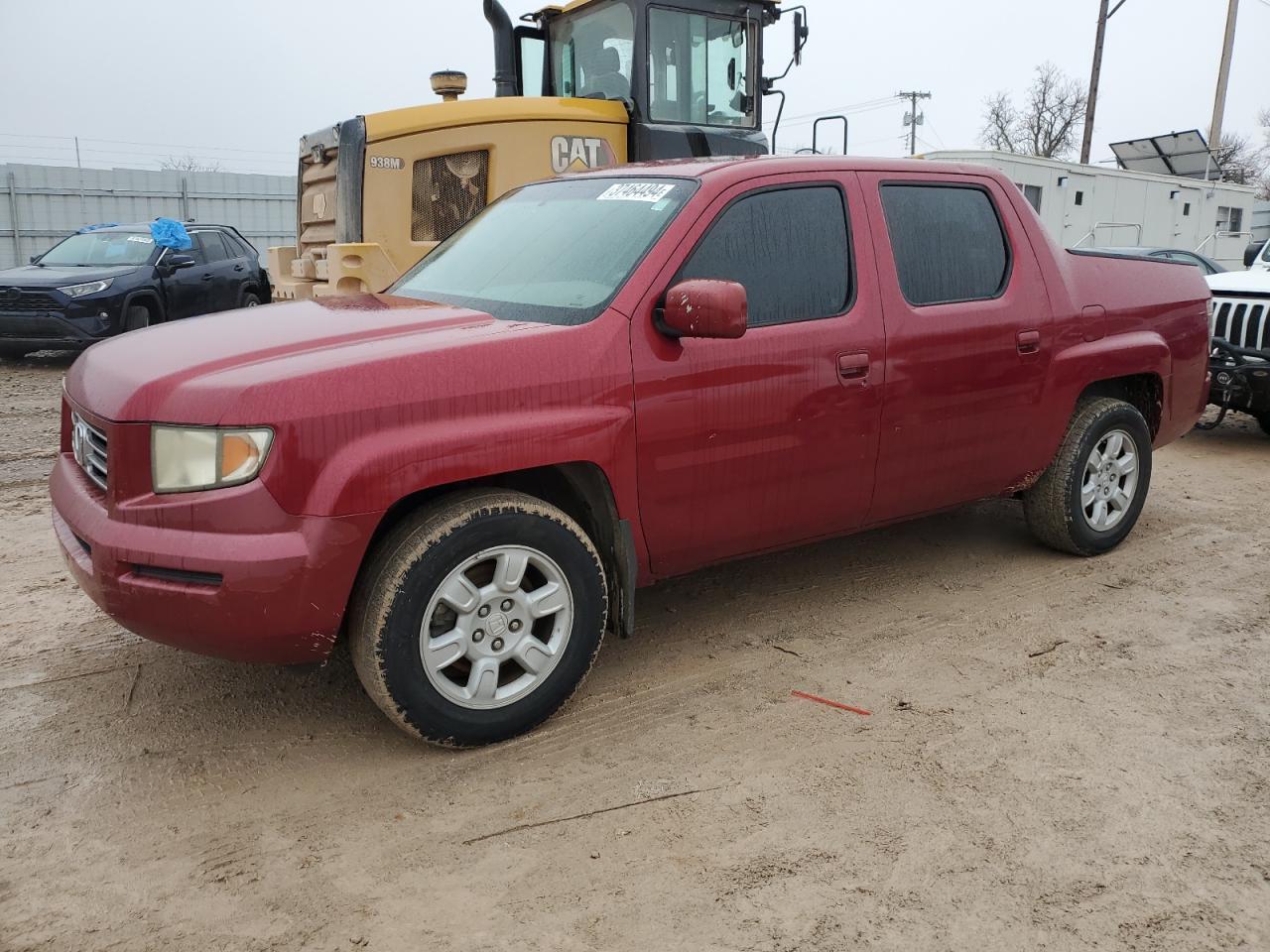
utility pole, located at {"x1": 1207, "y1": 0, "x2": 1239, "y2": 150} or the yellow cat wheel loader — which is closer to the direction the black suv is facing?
the yellow cat wheel loader

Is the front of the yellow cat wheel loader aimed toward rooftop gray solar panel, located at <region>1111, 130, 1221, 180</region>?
yes

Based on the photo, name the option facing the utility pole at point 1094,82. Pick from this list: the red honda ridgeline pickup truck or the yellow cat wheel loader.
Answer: the yellow cat wheel loader

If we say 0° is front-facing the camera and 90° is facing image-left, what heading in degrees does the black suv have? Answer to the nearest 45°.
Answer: approximately 45°

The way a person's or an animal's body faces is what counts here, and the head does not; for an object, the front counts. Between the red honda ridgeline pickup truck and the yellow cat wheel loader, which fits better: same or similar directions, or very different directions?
very different directions

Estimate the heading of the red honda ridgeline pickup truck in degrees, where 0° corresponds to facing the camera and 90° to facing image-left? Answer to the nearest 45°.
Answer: approximately 45°

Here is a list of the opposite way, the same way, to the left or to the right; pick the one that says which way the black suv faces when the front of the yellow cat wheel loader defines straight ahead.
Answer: the opposite way

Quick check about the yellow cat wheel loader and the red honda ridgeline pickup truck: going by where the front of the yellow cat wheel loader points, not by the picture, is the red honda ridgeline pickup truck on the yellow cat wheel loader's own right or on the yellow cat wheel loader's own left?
on the yellow cat wheel loader's own right

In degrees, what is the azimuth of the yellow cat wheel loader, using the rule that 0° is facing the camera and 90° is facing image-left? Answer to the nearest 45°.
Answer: approximately 225°

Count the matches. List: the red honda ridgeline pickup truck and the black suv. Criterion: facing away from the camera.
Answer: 0

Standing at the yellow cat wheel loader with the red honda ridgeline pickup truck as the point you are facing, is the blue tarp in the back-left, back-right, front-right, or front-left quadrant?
back-right

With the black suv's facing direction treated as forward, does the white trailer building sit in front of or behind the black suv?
behind
